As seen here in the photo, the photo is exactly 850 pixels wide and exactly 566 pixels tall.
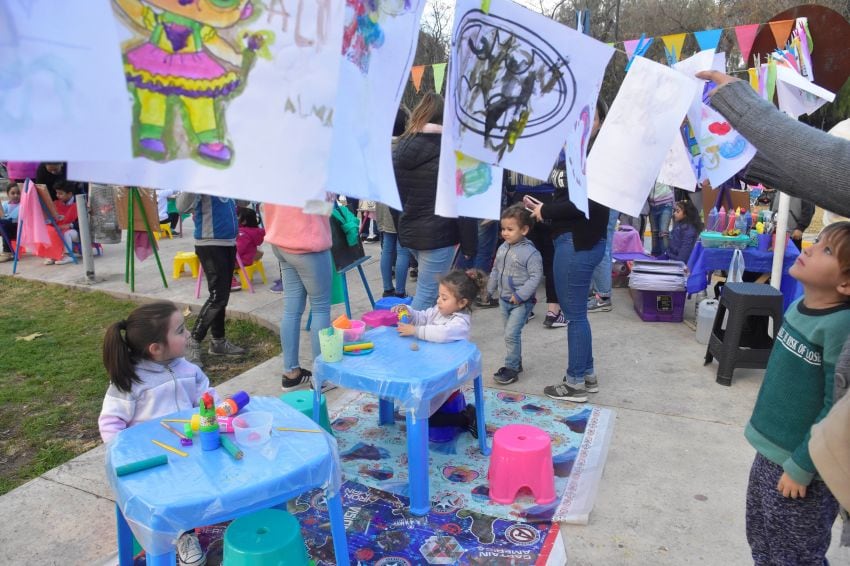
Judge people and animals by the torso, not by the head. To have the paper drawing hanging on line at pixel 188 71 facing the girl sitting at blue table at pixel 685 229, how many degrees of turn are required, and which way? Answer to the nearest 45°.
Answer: approximately 135° to its left

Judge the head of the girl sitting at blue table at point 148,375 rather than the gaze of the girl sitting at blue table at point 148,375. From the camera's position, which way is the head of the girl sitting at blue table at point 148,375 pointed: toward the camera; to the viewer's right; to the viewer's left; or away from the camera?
to the viewer's right

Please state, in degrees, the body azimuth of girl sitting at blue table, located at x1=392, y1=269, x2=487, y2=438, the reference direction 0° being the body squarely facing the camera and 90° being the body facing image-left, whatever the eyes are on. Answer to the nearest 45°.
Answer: approximately 90°

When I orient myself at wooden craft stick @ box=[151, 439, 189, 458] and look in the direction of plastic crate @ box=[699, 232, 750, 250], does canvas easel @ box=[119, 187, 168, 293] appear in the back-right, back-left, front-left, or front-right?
front-left

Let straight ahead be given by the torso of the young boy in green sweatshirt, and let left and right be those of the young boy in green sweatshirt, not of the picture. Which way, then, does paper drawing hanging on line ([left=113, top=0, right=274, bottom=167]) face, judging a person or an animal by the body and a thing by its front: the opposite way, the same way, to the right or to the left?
to the left

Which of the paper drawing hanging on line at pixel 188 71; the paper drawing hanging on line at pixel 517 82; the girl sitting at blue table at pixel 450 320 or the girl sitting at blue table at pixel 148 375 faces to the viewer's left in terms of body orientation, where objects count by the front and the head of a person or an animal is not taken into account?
the girl sitting at blue table at pixel 450 320

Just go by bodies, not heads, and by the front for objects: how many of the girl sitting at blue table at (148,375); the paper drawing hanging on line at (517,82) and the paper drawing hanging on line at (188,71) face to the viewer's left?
0

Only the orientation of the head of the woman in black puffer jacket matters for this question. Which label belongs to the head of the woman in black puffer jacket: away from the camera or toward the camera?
away from the camera

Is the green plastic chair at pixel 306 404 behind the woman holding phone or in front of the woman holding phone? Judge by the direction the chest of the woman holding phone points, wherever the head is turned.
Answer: in front

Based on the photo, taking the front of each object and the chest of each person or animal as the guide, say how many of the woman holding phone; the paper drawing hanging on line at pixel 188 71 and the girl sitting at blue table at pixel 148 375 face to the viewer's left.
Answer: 1

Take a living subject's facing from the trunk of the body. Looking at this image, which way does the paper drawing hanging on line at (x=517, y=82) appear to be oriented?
toward the camera

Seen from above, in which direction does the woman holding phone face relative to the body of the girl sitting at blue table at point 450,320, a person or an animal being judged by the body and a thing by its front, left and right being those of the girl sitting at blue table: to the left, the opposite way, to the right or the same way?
the same way

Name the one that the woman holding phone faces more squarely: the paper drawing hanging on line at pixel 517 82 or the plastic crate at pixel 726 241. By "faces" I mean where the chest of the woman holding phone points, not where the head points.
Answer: the paper drawing hanging on line
